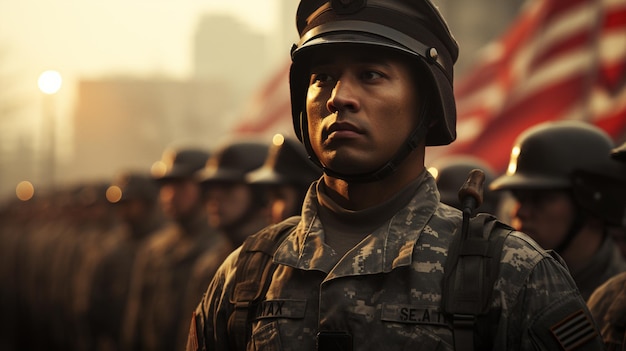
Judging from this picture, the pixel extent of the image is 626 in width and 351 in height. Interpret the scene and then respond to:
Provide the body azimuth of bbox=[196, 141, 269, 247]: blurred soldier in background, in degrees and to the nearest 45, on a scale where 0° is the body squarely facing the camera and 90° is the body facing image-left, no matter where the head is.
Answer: approximately 45°

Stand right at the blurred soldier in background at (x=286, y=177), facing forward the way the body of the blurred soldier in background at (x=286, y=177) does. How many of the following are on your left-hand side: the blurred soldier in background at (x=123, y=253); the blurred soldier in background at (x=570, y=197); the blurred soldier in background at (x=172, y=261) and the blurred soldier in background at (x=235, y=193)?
1

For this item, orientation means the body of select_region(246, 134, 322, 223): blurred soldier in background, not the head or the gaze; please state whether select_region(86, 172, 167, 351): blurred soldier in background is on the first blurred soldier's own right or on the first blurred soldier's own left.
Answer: on the first blurred soldier's own right

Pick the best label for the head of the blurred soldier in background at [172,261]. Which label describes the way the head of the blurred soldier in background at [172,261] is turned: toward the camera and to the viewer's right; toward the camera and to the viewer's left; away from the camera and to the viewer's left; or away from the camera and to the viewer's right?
toward the camera and to the viewer's left

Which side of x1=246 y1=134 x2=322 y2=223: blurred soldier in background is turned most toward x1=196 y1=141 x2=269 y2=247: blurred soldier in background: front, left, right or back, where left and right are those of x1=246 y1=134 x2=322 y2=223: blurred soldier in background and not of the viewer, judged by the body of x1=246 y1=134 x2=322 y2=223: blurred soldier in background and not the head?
right

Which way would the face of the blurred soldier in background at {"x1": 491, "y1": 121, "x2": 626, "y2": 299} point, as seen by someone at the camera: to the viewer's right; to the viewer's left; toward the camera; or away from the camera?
to the viewer's left

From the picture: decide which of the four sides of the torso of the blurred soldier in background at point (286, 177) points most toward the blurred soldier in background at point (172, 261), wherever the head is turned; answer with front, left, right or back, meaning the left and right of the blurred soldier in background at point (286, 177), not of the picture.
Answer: right

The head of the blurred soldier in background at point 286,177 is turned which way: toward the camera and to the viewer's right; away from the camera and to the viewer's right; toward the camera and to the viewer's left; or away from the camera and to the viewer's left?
toward the camera and to the viewer's left

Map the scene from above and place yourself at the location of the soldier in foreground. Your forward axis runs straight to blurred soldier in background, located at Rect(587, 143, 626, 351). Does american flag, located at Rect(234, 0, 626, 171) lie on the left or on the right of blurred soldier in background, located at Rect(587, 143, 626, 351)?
left

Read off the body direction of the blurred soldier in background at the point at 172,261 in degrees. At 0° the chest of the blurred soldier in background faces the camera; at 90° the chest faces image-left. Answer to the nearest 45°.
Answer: approximately 45°

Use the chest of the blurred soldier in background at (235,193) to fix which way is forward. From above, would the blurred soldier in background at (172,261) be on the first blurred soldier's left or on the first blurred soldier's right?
on the first blurred soldier's right

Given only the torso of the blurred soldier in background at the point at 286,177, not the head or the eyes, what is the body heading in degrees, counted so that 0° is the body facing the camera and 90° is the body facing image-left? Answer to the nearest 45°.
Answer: approximately 45°

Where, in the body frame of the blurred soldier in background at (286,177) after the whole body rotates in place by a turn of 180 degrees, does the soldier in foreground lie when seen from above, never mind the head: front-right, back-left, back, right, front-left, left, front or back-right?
back-right

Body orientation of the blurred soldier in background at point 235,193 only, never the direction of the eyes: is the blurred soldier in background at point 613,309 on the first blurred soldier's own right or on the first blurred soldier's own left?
on the first blurred soldier's own left
